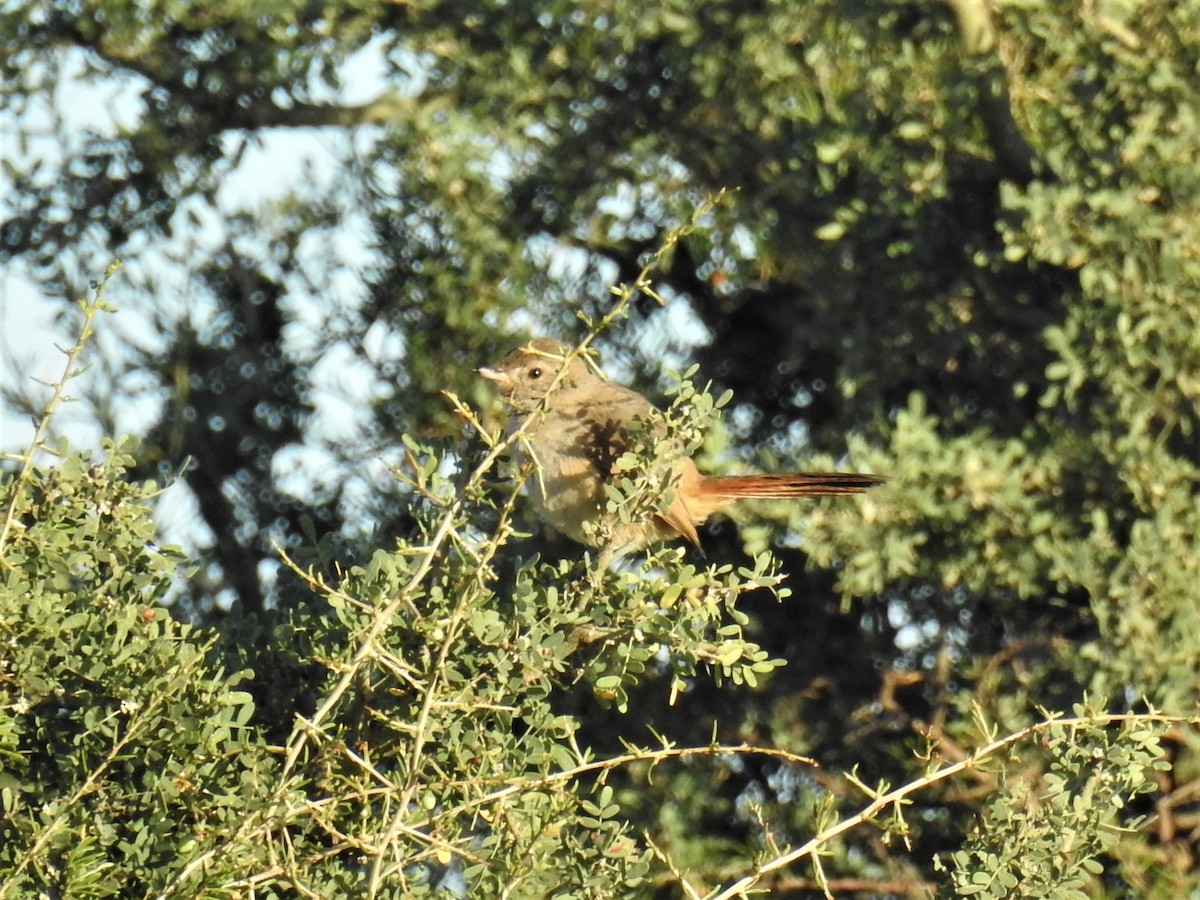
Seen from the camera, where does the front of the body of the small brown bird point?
to the viewer's left
